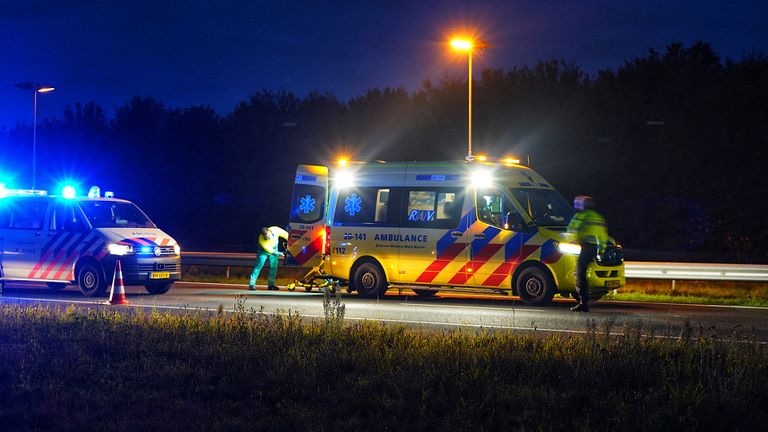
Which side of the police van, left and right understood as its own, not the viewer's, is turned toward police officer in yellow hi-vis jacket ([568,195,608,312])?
front

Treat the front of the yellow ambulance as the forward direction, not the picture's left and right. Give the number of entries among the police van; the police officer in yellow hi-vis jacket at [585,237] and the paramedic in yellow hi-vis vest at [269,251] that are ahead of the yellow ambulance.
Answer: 1

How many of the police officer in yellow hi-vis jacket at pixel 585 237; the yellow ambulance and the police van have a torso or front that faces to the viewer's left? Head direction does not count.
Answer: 1

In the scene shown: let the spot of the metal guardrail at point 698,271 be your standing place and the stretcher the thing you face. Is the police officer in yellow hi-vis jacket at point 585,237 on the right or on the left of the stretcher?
left

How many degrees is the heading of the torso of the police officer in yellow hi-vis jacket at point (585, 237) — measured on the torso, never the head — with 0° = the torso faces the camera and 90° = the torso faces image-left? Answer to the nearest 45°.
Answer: approximately 90°

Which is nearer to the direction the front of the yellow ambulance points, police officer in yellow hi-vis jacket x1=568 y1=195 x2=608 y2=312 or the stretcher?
the police officer in yellow hi-vis jacket

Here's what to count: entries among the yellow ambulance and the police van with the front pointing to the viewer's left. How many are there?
0

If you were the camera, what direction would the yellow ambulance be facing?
facing the viewer and to the right of the viewer

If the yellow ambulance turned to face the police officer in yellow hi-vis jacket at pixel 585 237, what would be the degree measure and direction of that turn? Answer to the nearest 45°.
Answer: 0° — it already faces them

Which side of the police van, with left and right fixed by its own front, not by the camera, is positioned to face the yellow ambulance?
front

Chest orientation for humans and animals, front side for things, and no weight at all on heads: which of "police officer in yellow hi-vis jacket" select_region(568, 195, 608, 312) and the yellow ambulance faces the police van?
the police officer in yellow hi-vis jacket

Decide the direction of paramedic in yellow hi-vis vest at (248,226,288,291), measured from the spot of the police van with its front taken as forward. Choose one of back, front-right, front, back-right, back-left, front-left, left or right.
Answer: front-left
